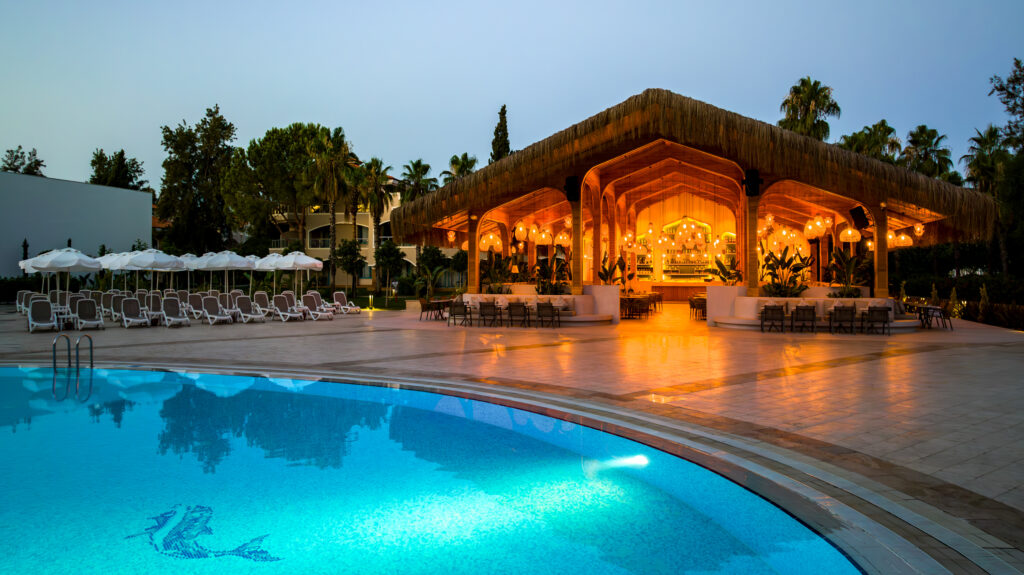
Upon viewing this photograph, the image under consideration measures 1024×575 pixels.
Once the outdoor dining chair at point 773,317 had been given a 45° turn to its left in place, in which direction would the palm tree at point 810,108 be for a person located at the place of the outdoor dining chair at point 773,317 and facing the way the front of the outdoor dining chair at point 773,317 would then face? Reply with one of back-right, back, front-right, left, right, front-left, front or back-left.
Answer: front-right

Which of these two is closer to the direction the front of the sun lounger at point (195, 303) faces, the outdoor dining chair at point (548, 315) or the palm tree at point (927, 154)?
the outdoor dining chair

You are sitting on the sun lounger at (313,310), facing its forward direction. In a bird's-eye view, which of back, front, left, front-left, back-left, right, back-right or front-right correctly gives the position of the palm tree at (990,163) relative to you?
front-left

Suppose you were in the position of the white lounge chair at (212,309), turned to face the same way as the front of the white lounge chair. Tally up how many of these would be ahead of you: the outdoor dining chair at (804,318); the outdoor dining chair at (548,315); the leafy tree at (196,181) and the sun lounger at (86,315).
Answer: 2

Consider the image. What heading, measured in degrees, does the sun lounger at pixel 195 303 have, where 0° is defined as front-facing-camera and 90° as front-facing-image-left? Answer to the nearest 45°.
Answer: approximately 315°

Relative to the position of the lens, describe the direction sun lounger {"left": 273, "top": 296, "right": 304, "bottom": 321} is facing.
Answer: facing the viewer and to the right of the viewer

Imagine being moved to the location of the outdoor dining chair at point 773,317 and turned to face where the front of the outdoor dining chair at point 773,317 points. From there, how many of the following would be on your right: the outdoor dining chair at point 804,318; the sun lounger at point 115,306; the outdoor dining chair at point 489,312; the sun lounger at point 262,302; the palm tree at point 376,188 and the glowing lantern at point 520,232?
1

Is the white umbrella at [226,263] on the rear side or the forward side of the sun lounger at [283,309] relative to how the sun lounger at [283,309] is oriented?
on the rear side

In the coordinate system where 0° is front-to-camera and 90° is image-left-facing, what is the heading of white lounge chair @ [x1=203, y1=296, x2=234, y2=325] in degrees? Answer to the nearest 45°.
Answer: approximately 315°

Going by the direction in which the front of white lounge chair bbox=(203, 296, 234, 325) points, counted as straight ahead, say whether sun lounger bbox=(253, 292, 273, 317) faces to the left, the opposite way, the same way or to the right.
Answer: the same way

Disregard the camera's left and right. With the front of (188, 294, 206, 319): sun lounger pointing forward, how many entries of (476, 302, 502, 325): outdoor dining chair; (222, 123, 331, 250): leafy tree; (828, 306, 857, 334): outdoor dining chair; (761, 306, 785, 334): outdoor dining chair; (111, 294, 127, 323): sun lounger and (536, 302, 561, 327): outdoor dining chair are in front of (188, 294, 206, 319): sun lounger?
4

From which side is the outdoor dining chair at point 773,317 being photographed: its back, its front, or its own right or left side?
back

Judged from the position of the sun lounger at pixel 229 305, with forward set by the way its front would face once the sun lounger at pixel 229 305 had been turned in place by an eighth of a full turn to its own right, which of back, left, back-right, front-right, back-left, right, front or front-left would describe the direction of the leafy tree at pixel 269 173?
back

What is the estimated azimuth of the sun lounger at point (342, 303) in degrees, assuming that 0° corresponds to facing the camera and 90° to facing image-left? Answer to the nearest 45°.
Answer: approximately 315°

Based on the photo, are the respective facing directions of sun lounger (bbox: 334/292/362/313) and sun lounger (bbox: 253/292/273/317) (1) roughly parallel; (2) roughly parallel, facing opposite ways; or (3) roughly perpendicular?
roughly parallel

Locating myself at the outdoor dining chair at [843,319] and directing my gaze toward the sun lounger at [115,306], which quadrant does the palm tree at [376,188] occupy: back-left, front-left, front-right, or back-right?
front-right
